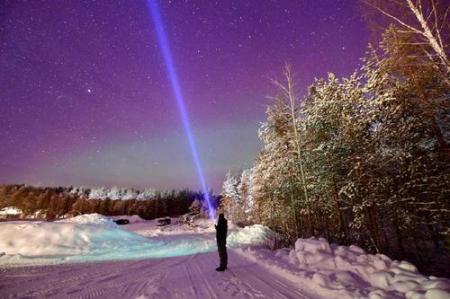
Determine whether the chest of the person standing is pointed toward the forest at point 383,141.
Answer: no

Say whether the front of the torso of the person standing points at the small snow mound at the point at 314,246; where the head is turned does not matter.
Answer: no
